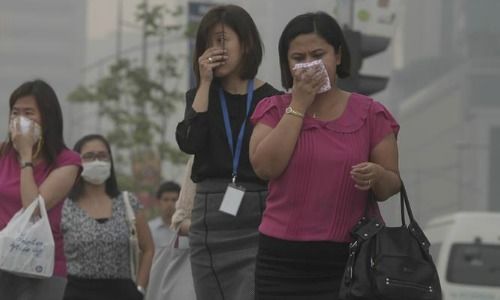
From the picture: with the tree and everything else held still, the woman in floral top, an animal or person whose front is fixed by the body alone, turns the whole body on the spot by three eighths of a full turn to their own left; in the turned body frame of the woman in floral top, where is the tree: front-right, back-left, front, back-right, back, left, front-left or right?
front-left

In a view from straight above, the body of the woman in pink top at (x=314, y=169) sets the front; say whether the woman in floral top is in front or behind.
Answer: behind

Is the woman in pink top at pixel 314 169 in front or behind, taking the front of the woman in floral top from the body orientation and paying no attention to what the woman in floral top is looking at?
in front

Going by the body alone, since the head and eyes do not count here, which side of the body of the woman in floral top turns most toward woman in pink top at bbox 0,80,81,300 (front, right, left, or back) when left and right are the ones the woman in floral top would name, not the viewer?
front

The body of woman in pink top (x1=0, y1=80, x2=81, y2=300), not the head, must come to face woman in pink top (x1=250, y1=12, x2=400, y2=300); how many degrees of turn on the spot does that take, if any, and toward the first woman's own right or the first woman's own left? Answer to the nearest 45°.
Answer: approximately 90° to the first woman's own left

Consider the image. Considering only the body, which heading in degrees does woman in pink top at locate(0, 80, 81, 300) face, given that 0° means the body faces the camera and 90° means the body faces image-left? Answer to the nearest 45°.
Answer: approximately 45°

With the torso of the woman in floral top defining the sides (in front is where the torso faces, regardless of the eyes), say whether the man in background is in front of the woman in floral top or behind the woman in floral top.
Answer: behind

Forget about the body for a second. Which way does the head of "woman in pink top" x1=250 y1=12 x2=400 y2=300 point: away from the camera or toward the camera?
toward the camera

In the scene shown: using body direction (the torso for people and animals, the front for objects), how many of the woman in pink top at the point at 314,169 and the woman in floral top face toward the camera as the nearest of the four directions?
2

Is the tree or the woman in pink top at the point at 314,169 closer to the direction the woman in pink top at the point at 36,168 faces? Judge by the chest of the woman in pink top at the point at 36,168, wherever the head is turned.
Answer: the woman in pink top

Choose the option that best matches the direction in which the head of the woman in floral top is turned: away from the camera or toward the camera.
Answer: toward the camera

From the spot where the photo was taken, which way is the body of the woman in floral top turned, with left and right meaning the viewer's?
facing the viewer

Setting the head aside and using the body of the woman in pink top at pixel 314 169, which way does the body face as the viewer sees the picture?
toward the camera
